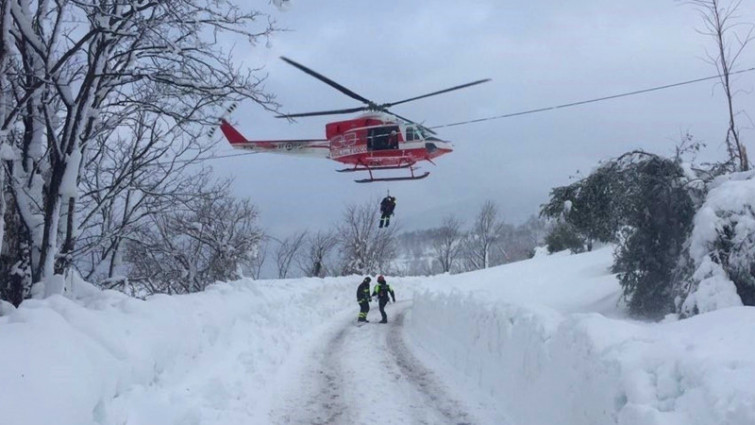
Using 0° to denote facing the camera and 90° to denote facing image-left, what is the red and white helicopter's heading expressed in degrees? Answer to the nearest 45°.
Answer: approximately 270°

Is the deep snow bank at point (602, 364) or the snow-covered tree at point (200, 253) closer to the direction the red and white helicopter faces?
the deep snow bank

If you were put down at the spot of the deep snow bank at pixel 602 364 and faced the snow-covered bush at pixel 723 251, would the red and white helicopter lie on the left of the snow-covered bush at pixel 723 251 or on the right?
left

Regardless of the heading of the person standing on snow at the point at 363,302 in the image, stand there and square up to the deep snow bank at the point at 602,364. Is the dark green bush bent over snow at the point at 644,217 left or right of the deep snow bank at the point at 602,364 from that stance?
left

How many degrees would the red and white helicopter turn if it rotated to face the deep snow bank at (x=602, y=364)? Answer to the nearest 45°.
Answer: approximately 90° to its right
